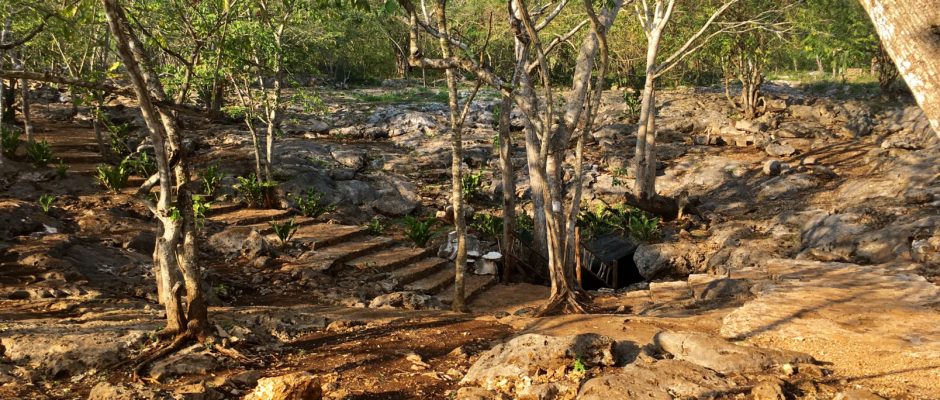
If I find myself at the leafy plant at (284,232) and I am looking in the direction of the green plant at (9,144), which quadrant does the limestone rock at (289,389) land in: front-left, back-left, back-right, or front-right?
back-left

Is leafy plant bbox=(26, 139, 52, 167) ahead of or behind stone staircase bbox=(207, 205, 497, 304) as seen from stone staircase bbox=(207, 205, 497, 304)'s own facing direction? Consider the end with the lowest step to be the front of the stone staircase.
behind

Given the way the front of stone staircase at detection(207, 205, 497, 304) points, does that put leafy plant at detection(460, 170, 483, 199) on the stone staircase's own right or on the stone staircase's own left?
on the stone staircase's own left

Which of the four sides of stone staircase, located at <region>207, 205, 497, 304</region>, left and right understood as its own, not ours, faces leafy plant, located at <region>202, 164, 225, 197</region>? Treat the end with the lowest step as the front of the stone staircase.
back

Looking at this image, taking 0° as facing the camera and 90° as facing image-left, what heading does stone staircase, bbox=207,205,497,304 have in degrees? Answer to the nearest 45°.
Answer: approximately 315°

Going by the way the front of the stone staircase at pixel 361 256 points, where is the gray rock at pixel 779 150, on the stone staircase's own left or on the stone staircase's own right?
on the stone staircase's own left

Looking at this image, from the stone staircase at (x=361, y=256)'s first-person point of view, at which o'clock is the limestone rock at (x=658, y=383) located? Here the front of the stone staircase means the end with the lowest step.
The limestone rock is roughly at 1 o'clock from the stone staircase.

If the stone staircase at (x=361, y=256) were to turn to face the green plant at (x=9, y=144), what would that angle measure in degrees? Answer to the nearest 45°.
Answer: approximately 180°

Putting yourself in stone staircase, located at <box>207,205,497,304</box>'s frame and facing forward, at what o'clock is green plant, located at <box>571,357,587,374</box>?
The green plant is roughly at 1 o'clock from the stone staircase.

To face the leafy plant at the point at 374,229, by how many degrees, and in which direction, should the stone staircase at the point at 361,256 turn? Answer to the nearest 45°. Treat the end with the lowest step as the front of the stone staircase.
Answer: approximately 135° to its left

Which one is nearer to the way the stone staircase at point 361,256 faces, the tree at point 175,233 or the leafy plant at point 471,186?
the tree

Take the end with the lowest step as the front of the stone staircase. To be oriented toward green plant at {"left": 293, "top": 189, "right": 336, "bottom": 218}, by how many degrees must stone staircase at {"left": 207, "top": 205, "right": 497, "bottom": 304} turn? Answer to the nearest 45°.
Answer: approximately 135° to its left

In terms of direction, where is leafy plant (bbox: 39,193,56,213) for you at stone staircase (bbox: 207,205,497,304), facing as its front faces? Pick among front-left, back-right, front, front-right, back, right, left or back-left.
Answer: back-right

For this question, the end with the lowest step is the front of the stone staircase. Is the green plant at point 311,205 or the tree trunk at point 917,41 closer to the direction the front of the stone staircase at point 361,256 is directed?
the tree trunk

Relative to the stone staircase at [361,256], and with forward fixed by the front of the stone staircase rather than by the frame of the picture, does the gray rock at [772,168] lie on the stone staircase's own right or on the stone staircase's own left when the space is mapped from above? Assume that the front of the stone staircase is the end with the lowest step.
on the stone staircase's own left
